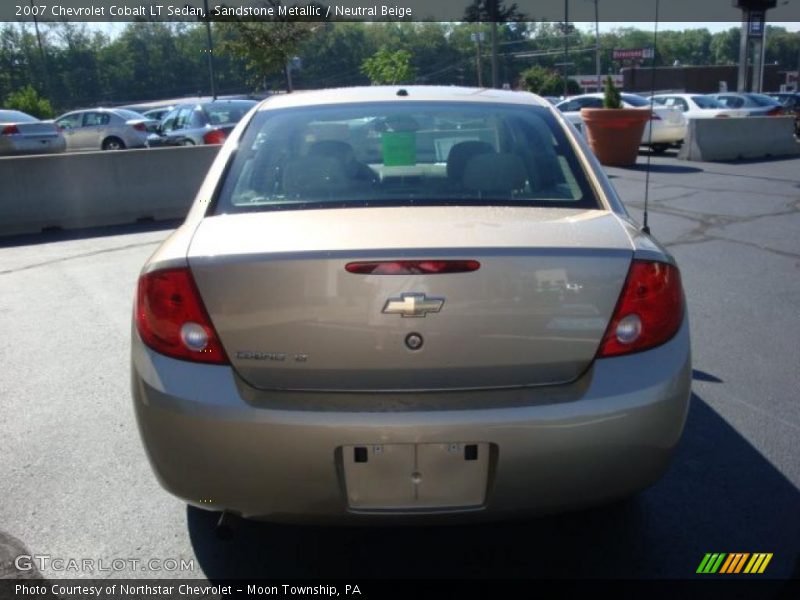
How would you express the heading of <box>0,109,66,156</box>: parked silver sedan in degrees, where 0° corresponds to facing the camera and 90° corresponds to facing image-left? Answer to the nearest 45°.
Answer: approximately 135°

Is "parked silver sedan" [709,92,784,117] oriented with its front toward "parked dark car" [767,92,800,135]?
no

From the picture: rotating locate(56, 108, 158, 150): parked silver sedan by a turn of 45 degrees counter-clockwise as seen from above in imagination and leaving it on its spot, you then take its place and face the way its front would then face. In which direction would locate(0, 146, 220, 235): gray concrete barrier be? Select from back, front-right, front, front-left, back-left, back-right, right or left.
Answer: left

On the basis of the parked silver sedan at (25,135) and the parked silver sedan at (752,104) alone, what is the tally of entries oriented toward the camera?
0

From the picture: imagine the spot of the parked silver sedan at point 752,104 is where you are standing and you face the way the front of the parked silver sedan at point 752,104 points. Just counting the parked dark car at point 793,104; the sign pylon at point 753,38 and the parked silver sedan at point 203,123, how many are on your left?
1

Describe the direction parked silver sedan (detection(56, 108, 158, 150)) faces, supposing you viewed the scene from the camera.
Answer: facing away from the viewer and to the left of the viewer

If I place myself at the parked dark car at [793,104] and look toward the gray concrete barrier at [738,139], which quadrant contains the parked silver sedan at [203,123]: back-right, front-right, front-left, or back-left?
front-right

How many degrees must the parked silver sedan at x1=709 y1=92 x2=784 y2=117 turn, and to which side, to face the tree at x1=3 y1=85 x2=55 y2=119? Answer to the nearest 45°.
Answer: approximately 45° to its left

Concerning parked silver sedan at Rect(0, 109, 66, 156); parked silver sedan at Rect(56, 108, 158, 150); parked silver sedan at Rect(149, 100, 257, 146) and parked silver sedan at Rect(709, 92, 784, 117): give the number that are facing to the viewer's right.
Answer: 0

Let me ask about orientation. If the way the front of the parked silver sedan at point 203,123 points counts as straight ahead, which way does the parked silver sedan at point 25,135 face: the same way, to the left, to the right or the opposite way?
the same way

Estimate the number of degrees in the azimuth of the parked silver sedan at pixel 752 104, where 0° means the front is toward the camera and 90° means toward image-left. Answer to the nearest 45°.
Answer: approximately 135°

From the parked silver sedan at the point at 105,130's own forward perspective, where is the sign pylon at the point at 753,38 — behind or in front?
behind

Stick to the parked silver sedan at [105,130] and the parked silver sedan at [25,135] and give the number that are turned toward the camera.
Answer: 0

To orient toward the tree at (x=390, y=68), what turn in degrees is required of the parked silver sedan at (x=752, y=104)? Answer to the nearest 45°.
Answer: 0° — it already faces it

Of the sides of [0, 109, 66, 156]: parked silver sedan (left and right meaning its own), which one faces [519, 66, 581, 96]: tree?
right
